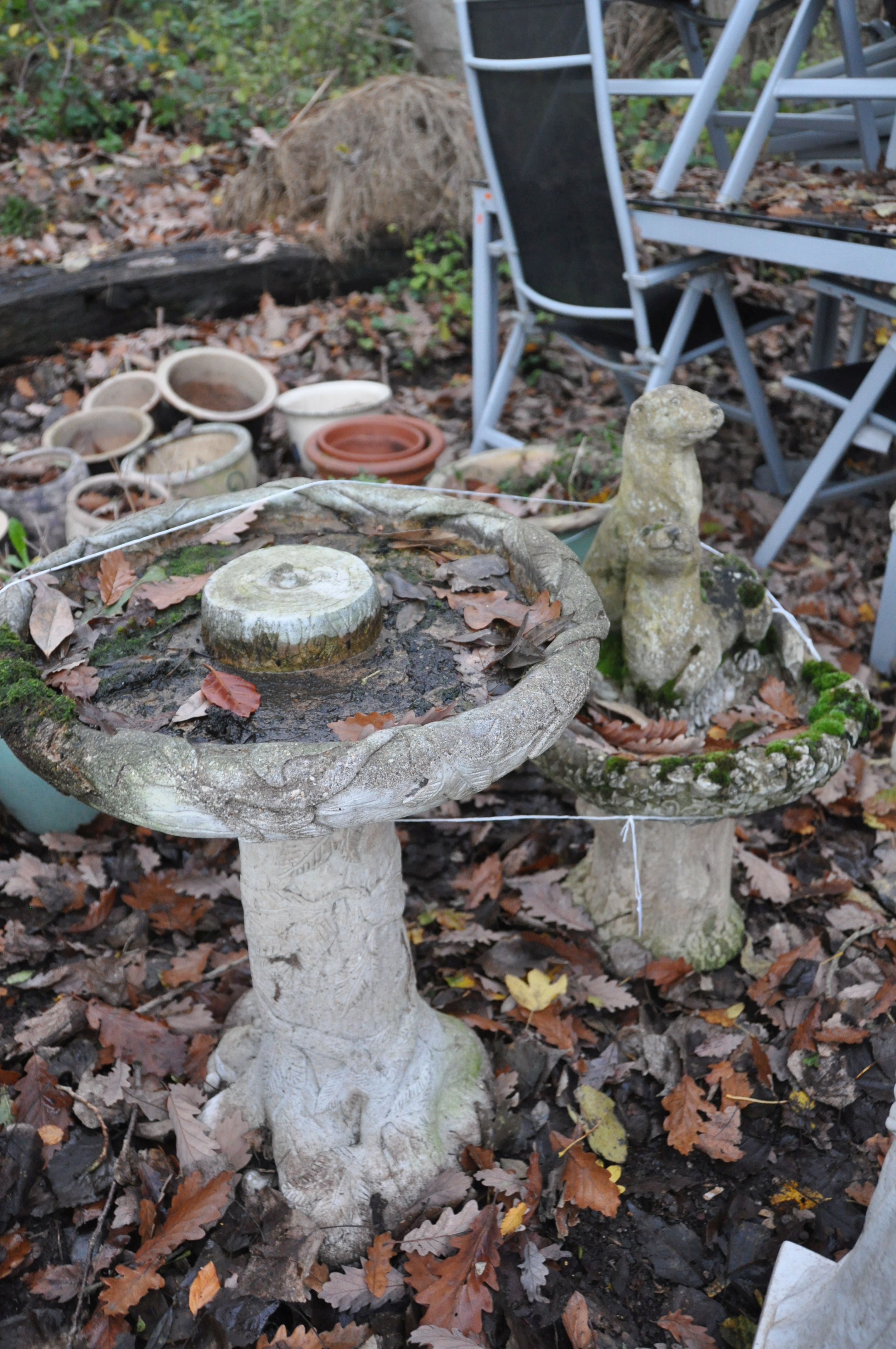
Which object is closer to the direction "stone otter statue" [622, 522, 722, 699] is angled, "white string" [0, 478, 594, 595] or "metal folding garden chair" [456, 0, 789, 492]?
the white string

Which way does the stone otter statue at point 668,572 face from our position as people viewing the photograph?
facing the viewer and to the right of the viewer

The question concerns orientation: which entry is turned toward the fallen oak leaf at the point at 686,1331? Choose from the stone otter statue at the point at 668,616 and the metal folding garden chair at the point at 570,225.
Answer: the stone otter statue

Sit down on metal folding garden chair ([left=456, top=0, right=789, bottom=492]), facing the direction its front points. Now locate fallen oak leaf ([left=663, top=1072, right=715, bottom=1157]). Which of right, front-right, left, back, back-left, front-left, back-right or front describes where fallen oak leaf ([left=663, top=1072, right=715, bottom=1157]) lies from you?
back-right

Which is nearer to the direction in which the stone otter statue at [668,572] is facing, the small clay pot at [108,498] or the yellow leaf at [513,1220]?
the yellow leaf

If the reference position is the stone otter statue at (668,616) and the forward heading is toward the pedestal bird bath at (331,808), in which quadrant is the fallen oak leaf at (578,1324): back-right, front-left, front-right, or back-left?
front-left

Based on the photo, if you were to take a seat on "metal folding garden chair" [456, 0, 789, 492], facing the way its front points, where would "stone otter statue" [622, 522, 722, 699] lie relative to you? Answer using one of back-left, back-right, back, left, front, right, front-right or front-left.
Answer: back-right

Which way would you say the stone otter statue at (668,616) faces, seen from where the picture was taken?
facing the viewer

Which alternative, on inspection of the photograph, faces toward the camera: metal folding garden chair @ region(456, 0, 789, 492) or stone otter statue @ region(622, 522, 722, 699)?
the stone otter statue

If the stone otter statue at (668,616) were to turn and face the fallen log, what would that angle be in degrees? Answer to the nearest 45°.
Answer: approximately 135° to its right

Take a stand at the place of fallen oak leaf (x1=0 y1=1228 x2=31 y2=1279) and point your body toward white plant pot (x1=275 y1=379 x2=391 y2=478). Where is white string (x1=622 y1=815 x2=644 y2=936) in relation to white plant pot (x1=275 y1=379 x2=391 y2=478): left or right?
right
